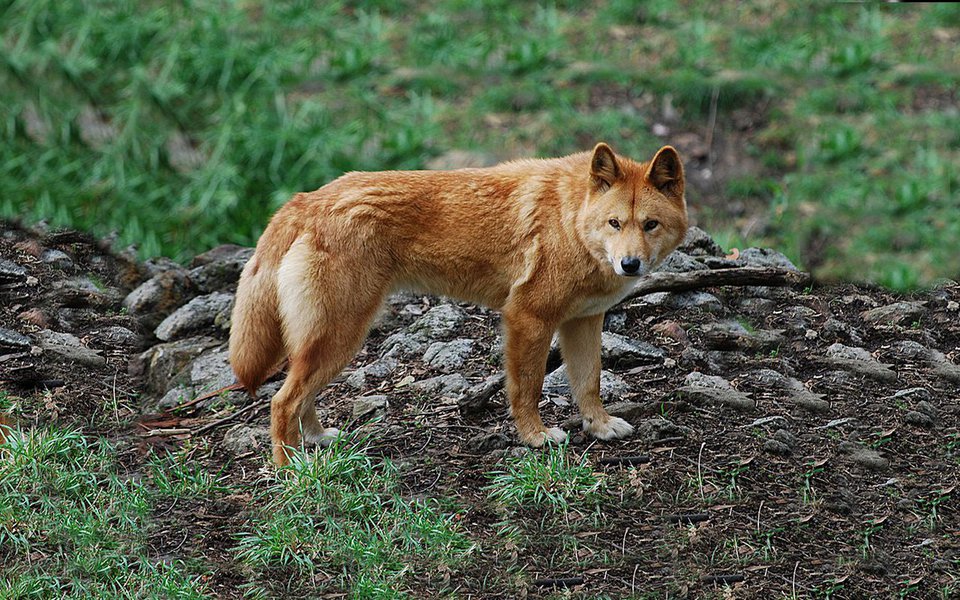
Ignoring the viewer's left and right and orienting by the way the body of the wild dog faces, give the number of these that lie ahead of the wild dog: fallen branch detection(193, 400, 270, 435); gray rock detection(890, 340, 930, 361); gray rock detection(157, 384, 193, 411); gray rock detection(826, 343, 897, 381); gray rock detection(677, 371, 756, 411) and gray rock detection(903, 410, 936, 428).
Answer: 4

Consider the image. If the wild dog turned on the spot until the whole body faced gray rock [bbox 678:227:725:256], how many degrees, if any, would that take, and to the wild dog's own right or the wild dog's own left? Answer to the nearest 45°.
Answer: approximately 45° to the wild dog's own left

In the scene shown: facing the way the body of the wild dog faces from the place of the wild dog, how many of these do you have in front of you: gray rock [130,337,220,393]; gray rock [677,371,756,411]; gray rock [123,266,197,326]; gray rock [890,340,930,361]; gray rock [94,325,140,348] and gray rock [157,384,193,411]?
2

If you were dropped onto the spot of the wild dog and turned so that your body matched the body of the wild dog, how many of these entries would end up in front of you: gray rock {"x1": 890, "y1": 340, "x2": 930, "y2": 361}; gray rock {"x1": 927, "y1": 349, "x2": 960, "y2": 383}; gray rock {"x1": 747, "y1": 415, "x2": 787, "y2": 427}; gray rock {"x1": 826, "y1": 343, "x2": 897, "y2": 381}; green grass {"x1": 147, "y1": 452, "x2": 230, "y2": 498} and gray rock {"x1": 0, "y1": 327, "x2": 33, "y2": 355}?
4

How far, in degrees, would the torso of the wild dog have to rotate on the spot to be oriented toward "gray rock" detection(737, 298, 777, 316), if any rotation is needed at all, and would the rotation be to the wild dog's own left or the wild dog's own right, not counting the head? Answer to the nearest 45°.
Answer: approximately 45° to the wild dog's own left

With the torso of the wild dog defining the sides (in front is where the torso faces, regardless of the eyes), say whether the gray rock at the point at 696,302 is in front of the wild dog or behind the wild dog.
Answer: in front

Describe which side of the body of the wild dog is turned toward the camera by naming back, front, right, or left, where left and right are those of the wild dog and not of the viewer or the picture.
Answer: right

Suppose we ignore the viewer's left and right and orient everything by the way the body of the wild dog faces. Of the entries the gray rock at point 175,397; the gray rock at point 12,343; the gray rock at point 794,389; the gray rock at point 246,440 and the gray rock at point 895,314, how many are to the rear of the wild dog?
3

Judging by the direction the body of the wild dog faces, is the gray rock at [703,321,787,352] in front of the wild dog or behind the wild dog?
in front

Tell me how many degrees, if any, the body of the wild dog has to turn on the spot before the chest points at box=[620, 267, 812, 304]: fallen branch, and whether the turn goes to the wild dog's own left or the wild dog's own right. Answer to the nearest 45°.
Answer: approximately 45° to the wild dog's own left

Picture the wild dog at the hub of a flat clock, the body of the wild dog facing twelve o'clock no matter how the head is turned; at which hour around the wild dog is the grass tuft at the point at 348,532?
The grass tuft is roughly at 4 o'clock from the wild dog.

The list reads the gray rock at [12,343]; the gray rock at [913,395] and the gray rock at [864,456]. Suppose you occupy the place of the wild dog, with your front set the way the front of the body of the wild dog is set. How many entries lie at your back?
1
